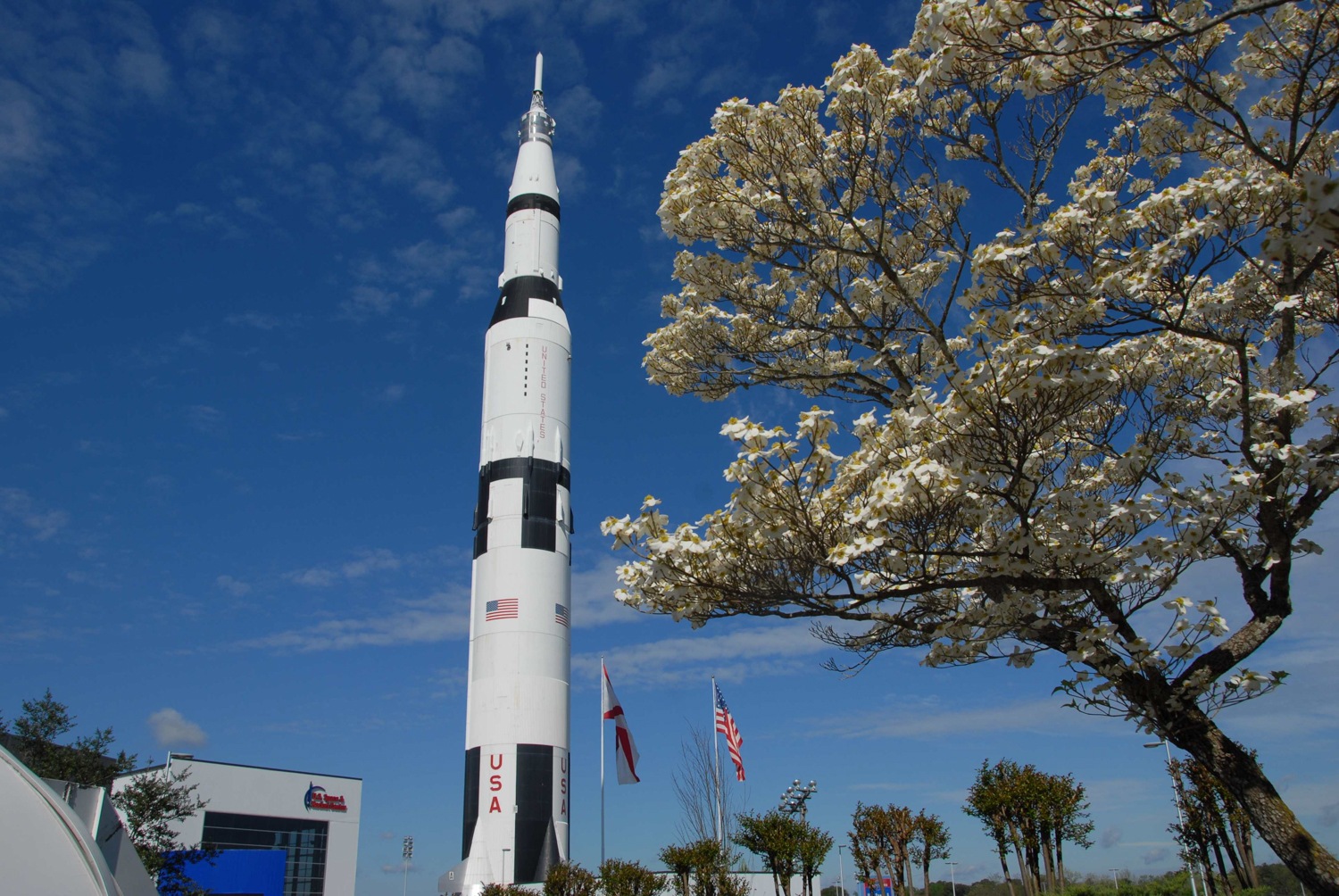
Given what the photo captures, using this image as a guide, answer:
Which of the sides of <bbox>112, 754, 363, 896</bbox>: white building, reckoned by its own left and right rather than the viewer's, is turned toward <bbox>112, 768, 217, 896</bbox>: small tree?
front

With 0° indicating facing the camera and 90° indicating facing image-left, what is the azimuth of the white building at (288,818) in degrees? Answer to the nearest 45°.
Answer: approximately 0°
